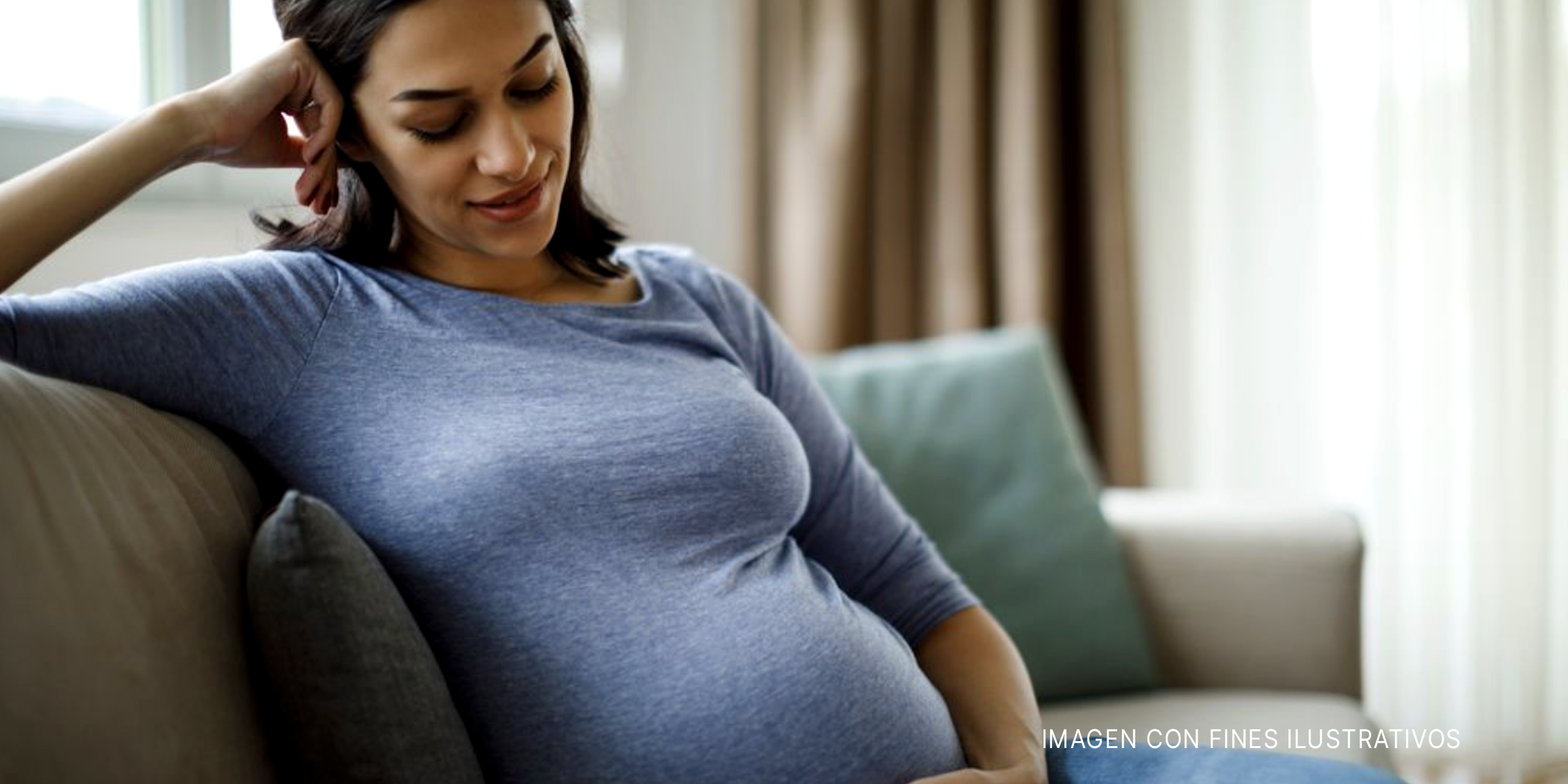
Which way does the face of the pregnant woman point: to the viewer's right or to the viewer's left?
to the viewer's right

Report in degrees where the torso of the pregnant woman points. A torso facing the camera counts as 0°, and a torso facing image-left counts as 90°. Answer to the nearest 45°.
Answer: approximately 315°

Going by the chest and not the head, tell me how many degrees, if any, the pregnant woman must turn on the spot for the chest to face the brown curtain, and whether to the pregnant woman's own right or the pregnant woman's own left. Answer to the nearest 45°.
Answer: approximately 135° to the pregnant woman's own left

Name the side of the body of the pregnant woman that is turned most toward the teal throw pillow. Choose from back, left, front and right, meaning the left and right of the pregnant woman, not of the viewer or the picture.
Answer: left
